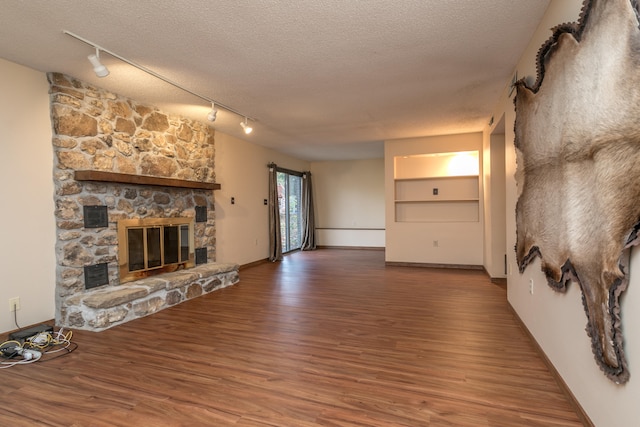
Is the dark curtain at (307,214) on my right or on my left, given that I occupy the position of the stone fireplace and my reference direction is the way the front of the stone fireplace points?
on my left

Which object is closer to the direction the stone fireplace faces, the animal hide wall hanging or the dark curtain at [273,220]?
the animal hide wall hanging

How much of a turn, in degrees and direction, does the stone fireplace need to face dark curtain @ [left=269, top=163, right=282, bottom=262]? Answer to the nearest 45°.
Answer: approximately 90° to its left

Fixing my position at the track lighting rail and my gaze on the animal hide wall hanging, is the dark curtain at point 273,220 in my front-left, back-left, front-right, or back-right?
back-left

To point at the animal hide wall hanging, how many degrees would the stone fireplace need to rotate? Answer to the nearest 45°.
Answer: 0° — it already faces it

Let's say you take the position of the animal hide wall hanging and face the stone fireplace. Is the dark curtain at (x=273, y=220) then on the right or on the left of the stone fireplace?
right

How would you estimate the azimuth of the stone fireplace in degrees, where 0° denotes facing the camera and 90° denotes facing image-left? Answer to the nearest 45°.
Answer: approximately 315°

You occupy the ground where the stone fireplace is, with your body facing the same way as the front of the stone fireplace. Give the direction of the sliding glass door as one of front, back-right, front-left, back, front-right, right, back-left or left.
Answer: left
